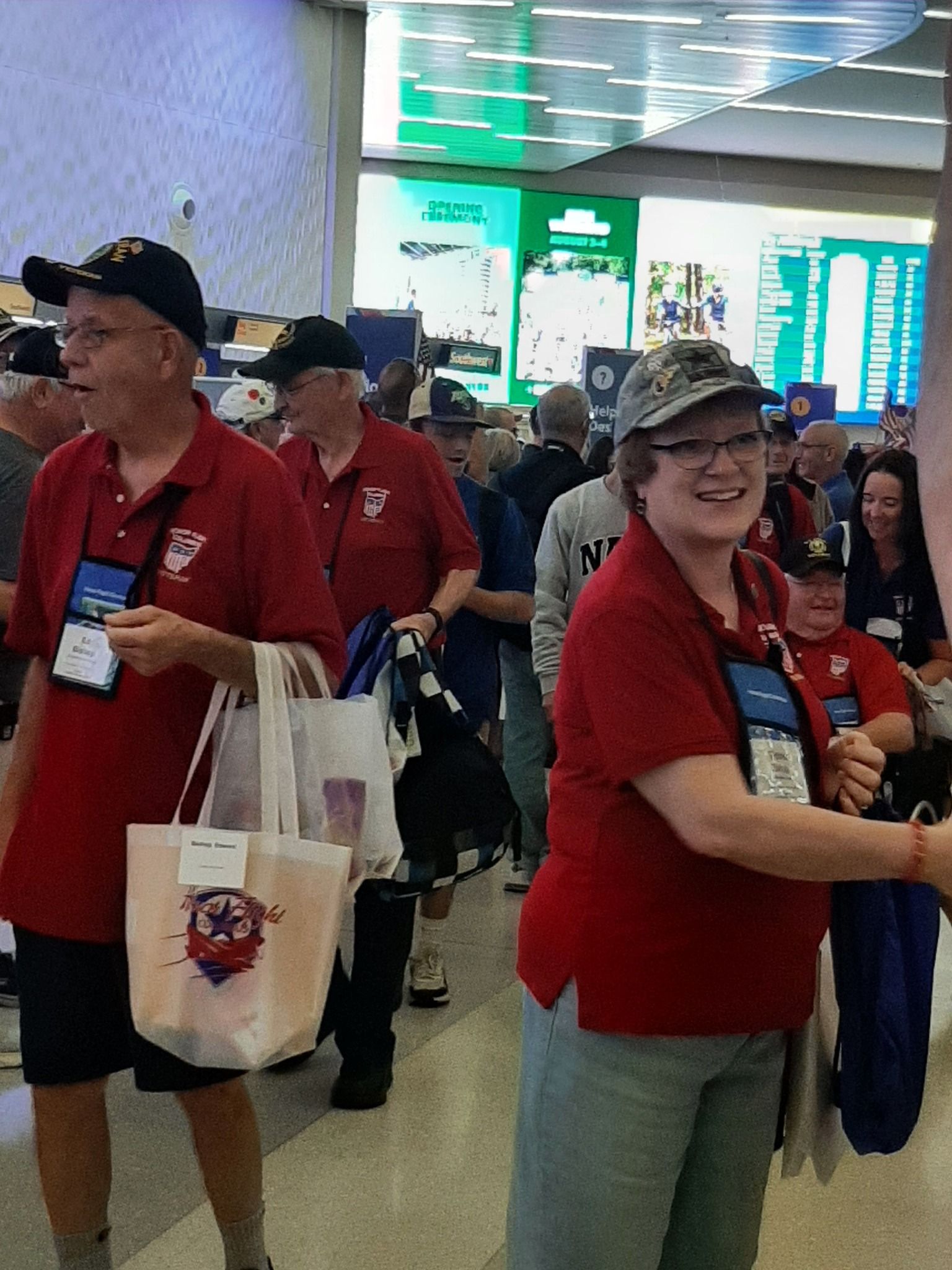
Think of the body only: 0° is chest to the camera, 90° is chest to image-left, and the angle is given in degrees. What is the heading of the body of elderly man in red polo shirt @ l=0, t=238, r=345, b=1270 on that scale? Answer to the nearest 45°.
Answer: approximately 45°

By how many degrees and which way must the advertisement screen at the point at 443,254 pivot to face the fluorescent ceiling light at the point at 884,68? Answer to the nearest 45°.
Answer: approximately 45° to its left

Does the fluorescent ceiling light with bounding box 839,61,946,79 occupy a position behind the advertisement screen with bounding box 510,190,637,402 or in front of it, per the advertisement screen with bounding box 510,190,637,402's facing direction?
in front

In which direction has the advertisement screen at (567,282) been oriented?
toward the camera

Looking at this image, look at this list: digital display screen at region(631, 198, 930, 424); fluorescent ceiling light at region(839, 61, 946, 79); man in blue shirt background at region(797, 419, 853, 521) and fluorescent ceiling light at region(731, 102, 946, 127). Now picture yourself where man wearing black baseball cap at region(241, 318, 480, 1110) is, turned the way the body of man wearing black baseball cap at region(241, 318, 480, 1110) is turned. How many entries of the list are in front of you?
0

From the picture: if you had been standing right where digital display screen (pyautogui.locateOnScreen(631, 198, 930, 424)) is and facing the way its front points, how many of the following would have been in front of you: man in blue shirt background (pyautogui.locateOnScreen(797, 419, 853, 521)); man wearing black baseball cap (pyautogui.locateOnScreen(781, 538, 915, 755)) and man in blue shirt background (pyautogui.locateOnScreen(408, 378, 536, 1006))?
3

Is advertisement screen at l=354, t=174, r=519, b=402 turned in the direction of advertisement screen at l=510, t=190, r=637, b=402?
no

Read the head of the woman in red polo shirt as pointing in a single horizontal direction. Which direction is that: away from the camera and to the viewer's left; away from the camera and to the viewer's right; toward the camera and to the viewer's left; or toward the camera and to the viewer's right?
toward the camera and to the viewer's right

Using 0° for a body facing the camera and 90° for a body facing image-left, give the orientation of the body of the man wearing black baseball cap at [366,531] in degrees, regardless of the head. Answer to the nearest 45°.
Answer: approximately 45°

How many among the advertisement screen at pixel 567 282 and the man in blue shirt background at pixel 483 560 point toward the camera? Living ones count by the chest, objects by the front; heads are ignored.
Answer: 2

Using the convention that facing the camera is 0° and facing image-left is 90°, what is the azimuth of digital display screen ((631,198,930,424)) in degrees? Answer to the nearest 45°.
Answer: approximately 0°

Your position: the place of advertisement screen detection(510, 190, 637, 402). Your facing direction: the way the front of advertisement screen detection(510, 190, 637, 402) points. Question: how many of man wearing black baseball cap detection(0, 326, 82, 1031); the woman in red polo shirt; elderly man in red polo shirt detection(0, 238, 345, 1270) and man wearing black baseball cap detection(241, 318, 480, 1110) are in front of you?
4

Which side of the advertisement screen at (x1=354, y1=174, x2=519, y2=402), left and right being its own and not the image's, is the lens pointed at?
front

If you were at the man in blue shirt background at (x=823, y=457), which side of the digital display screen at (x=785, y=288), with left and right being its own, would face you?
front

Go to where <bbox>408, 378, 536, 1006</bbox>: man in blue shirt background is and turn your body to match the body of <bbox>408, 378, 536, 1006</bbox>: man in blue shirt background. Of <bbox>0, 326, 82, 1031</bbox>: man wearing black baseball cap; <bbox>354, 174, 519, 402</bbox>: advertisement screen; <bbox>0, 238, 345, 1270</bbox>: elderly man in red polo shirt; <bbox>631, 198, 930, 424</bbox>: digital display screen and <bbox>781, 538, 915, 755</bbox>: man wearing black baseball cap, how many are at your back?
2

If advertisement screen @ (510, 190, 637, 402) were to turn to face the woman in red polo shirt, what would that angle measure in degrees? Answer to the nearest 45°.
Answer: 0° — it already faces them

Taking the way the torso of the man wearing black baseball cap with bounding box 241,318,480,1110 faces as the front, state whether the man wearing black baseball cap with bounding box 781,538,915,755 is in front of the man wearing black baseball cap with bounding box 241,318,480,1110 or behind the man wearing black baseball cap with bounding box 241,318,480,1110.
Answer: behind

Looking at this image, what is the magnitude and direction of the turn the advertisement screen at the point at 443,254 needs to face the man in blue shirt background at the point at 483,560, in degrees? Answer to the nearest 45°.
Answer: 0° — it already faces them

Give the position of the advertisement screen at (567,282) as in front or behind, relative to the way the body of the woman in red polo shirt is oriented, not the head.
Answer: behind

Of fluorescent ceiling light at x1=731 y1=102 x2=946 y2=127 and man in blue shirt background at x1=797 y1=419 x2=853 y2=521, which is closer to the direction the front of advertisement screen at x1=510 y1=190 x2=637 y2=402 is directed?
the man in blue shirt background
